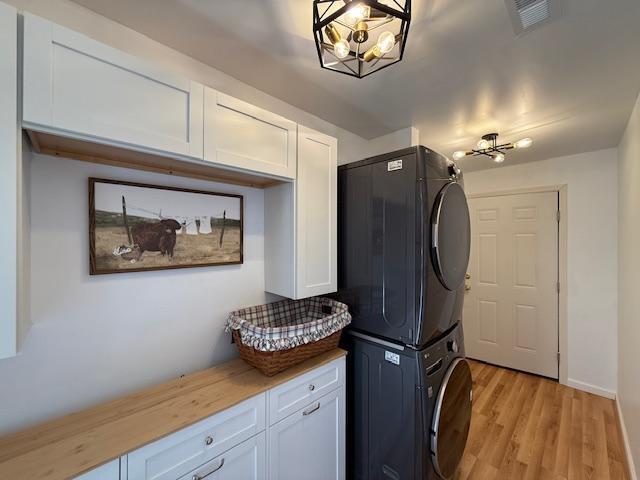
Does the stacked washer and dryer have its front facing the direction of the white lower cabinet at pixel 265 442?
no

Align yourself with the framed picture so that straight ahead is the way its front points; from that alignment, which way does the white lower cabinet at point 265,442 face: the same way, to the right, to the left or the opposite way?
the same way

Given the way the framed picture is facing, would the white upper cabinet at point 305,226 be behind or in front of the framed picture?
in front

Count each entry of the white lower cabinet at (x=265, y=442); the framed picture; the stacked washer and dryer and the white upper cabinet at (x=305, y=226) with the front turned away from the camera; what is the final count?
0

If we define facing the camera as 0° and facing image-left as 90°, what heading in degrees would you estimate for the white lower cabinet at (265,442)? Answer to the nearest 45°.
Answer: approximately 315°

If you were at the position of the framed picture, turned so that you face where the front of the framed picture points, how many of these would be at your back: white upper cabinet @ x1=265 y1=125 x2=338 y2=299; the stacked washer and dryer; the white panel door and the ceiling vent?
0

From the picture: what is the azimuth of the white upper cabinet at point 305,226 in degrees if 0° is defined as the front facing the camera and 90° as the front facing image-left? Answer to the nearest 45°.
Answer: approximately 315°

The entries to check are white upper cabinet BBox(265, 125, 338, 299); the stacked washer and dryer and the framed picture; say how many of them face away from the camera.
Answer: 0

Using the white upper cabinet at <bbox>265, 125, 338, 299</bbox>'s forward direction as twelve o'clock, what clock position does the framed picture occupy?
The framed picture is roughly at 4 o'clock from the white upper cabinet.

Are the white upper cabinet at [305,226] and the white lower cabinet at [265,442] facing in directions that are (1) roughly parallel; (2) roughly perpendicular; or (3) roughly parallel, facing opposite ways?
roughly parallel

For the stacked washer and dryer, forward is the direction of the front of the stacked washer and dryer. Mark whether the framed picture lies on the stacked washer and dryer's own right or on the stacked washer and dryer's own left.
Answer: on the stacked washer and dryer's own right

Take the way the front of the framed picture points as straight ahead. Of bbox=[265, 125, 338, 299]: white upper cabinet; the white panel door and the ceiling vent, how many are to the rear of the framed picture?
0

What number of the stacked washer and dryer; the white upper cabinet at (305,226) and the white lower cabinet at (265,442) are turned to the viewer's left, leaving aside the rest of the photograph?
0

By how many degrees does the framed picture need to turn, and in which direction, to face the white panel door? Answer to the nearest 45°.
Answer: approximately 45° to its left
